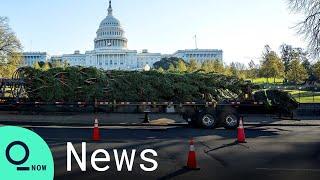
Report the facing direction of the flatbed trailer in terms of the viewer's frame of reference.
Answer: facing to the left of the viewer
